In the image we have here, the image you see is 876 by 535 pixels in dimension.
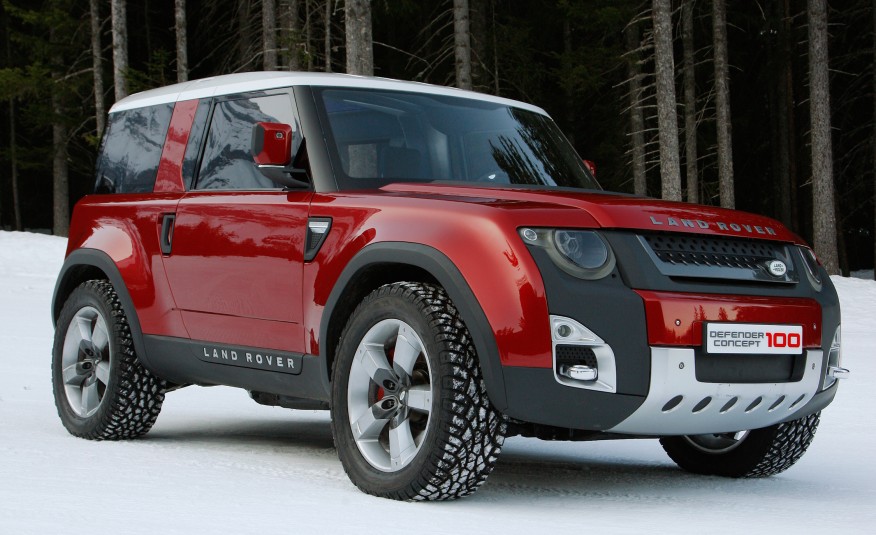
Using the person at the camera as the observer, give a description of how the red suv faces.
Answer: facing the viewer and to the right of the viewer
